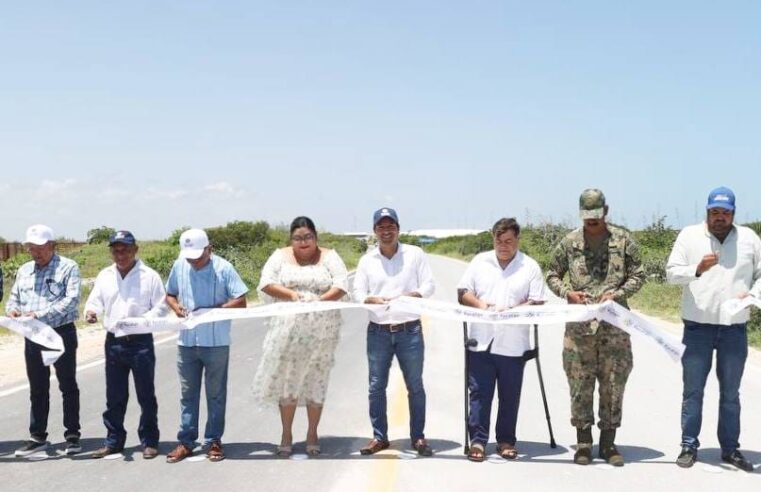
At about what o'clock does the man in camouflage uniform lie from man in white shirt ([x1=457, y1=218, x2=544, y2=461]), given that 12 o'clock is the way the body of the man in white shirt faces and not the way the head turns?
The man in camouflage uniform is roughly at 9 o'clock from the man in white shirt.

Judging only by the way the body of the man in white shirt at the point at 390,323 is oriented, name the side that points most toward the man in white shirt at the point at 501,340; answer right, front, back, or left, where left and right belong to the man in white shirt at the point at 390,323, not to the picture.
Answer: left

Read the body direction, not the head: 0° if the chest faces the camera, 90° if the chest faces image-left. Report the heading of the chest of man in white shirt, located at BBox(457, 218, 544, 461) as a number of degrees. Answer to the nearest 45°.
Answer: approximately 0°

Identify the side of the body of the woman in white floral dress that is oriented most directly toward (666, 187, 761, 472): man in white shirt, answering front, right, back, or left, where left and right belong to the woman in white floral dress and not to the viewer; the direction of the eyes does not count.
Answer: left

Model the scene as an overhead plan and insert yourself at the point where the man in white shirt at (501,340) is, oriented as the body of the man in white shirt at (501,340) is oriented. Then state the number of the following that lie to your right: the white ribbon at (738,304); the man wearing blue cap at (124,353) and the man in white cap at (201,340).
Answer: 2

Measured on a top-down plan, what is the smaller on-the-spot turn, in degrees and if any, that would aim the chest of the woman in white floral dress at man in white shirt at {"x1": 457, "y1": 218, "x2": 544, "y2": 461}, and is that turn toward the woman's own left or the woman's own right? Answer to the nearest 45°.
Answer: approximately 90° to the woman's own left

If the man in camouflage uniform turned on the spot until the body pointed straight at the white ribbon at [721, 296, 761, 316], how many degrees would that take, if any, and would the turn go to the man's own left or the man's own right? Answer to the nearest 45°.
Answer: approximately 90° to the man's own left

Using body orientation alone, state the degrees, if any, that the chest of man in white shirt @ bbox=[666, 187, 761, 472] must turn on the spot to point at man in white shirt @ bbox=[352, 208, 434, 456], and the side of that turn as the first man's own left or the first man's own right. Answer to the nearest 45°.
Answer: approximately 90° to the first man's own right
